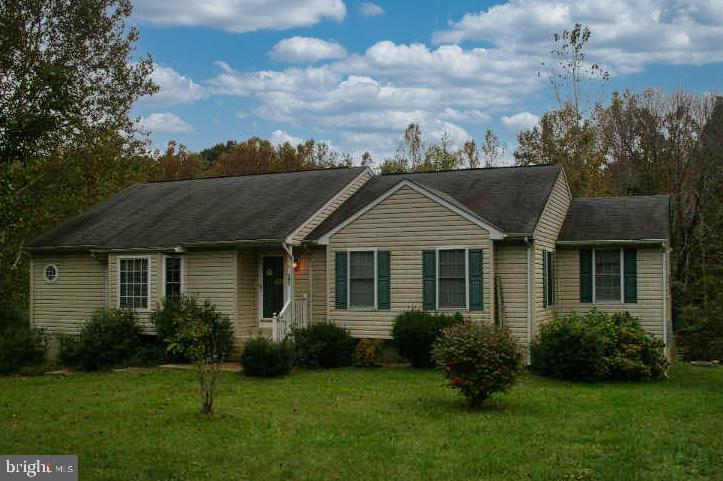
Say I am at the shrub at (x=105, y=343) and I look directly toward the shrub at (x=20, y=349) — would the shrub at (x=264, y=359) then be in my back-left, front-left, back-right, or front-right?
back-left

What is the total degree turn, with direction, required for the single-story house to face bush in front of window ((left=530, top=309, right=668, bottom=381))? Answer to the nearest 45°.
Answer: approximately 45° to its left

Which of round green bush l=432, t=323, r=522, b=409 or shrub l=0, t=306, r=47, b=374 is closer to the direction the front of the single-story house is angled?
the round green bush

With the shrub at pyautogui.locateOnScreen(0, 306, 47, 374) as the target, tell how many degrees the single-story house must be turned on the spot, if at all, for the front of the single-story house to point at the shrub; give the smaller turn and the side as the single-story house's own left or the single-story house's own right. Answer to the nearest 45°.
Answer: approximately 90° to the single-story house's own right

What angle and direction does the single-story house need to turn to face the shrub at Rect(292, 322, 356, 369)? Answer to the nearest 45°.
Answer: approximately 45° to its right

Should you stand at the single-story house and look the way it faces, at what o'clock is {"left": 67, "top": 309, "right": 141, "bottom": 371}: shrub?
The shrub is roughly at 3 o'clock from the single-story house.

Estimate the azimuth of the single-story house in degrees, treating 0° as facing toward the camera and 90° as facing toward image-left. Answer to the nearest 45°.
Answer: approximately 0°

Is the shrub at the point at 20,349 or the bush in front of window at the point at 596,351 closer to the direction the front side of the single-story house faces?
the bush in front of window
